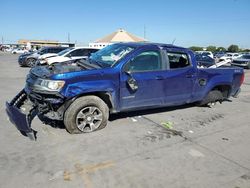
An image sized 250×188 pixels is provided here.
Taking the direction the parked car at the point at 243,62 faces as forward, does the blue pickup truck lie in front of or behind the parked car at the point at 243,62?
in front

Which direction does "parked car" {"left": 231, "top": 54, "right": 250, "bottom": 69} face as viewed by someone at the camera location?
facing the viewer and to the left of the viewer

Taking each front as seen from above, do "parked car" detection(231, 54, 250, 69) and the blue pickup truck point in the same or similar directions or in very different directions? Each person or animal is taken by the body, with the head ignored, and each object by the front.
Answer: same or similar directions

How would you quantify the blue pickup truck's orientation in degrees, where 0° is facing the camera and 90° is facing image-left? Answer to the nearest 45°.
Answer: approximately 45°

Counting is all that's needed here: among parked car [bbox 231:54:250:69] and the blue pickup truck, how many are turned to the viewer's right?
0

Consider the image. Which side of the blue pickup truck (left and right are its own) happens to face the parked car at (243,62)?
back
